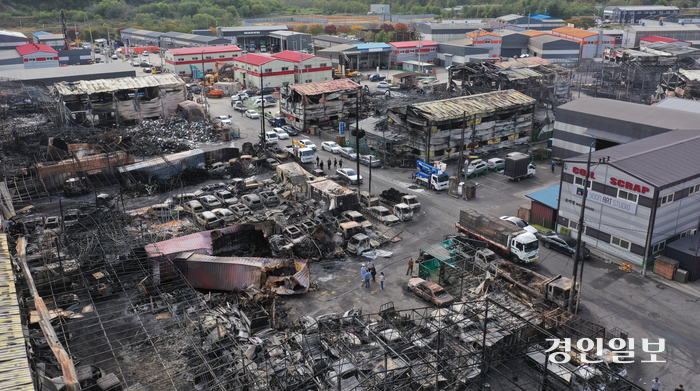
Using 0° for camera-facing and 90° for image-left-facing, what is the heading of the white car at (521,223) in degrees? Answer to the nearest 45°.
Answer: approximately 315°

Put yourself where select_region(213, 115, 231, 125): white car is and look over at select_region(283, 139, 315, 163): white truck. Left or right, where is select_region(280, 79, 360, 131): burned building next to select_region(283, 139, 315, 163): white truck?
left

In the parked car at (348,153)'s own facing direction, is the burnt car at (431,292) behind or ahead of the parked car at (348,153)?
ahead

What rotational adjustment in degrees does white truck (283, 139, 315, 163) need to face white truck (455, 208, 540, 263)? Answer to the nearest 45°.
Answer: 0° — it already faces it

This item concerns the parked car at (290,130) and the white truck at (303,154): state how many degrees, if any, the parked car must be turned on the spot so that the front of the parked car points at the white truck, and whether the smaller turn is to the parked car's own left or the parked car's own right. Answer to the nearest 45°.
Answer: approximately 45° to the parked car's own right

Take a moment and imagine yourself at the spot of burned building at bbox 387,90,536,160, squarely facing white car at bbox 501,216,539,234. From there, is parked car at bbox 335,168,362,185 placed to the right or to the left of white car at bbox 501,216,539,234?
right

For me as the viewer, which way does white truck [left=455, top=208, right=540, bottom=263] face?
facing the viewer and to the right of the viewer

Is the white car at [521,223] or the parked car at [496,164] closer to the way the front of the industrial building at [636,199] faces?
the white car

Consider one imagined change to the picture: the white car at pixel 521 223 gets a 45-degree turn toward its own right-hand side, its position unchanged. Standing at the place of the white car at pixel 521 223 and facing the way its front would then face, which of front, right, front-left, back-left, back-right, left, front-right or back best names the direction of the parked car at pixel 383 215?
right

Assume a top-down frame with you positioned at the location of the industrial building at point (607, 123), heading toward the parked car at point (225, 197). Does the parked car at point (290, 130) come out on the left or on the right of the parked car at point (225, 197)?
right
